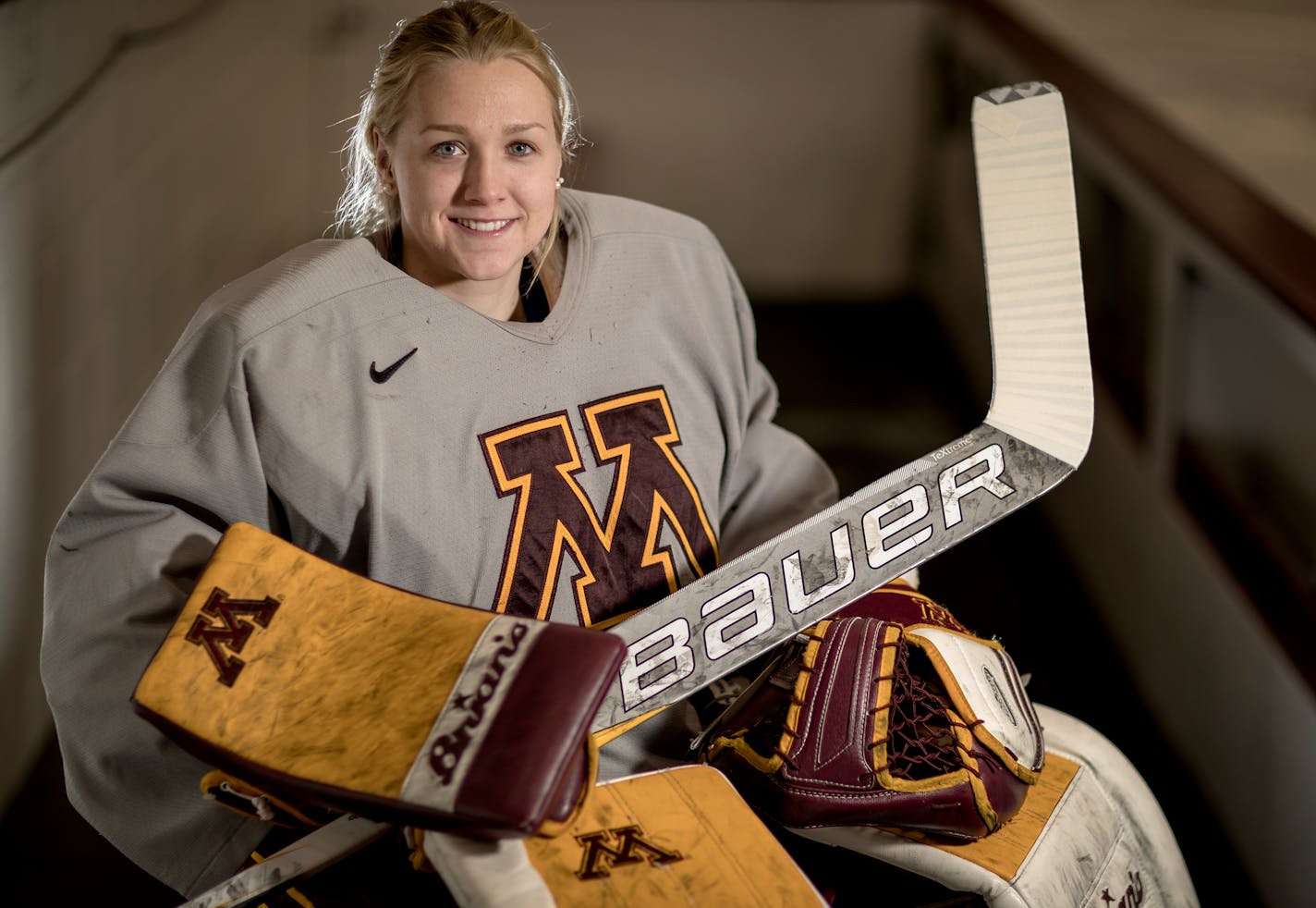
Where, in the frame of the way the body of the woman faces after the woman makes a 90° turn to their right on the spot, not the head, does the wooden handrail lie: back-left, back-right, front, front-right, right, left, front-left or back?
back

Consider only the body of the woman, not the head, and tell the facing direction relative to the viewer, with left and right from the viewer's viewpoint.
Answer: facing the viewer and to the right of the viewer
